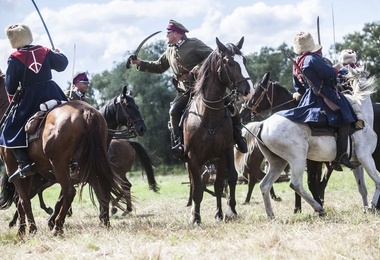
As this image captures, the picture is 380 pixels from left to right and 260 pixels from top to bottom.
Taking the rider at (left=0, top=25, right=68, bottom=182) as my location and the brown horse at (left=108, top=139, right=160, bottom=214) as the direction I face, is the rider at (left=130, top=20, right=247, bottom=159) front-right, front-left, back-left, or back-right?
front-right

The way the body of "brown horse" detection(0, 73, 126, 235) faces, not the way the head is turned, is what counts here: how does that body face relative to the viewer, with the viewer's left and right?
facing away from the viewer and to the left of the viewer

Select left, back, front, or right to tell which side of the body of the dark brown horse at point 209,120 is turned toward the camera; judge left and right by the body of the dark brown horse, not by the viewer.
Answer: front

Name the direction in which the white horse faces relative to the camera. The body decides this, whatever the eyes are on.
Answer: to the viewer's right

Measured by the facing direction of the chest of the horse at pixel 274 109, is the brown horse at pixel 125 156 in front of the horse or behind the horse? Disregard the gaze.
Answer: in front

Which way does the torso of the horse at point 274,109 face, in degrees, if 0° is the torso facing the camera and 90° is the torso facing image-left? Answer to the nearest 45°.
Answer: approximately 90°

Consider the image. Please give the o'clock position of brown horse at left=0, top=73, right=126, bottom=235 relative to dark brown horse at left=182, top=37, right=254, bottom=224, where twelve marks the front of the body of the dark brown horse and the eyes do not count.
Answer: The brown horse is roughly at 2 o'clock from the dark brown horse.

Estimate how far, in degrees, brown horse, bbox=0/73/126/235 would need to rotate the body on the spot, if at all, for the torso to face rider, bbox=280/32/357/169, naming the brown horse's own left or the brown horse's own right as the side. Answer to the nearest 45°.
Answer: approximately 135° to the brown horse's own right

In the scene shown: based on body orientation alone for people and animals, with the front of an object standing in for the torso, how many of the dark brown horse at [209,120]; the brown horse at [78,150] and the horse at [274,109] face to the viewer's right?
0

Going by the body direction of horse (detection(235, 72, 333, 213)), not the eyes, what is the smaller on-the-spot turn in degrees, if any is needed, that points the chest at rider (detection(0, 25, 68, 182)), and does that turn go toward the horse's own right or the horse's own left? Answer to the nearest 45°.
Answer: approximately 45° to the horse's own left

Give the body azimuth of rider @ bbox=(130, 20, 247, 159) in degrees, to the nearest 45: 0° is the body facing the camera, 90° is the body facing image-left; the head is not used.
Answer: approximately 45°

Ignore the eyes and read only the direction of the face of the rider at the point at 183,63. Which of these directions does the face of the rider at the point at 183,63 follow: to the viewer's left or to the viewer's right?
to the viewer's left

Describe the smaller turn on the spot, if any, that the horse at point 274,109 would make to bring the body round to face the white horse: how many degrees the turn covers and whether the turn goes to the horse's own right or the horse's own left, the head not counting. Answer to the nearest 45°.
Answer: approximately 90° to the horse's own left
